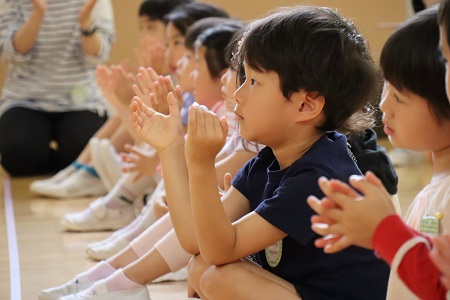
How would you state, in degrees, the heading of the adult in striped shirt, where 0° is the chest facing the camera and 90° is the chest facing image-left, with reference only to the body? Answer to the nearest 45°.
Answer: approximately 0°
